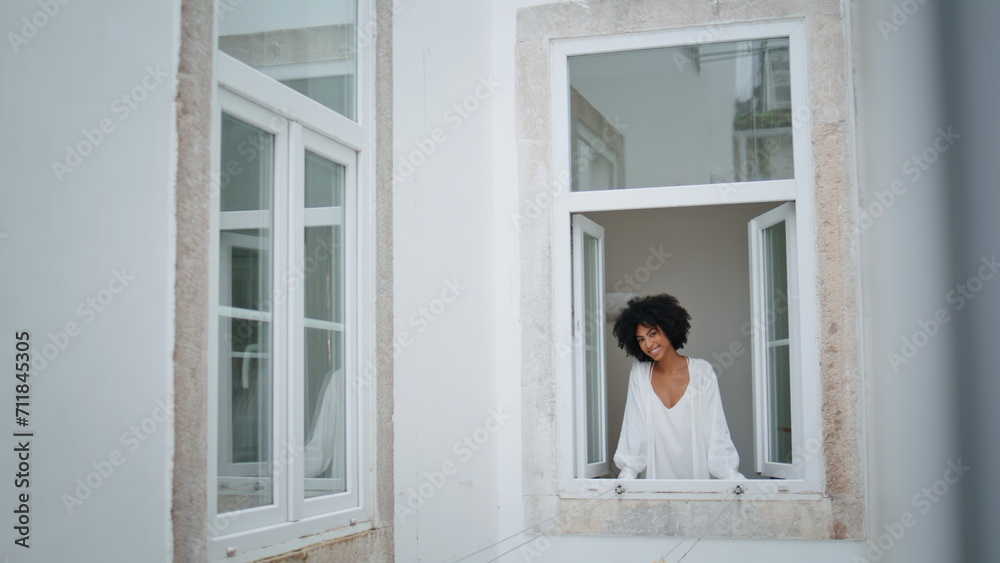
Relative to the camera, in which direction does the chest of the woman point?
toward the camera
